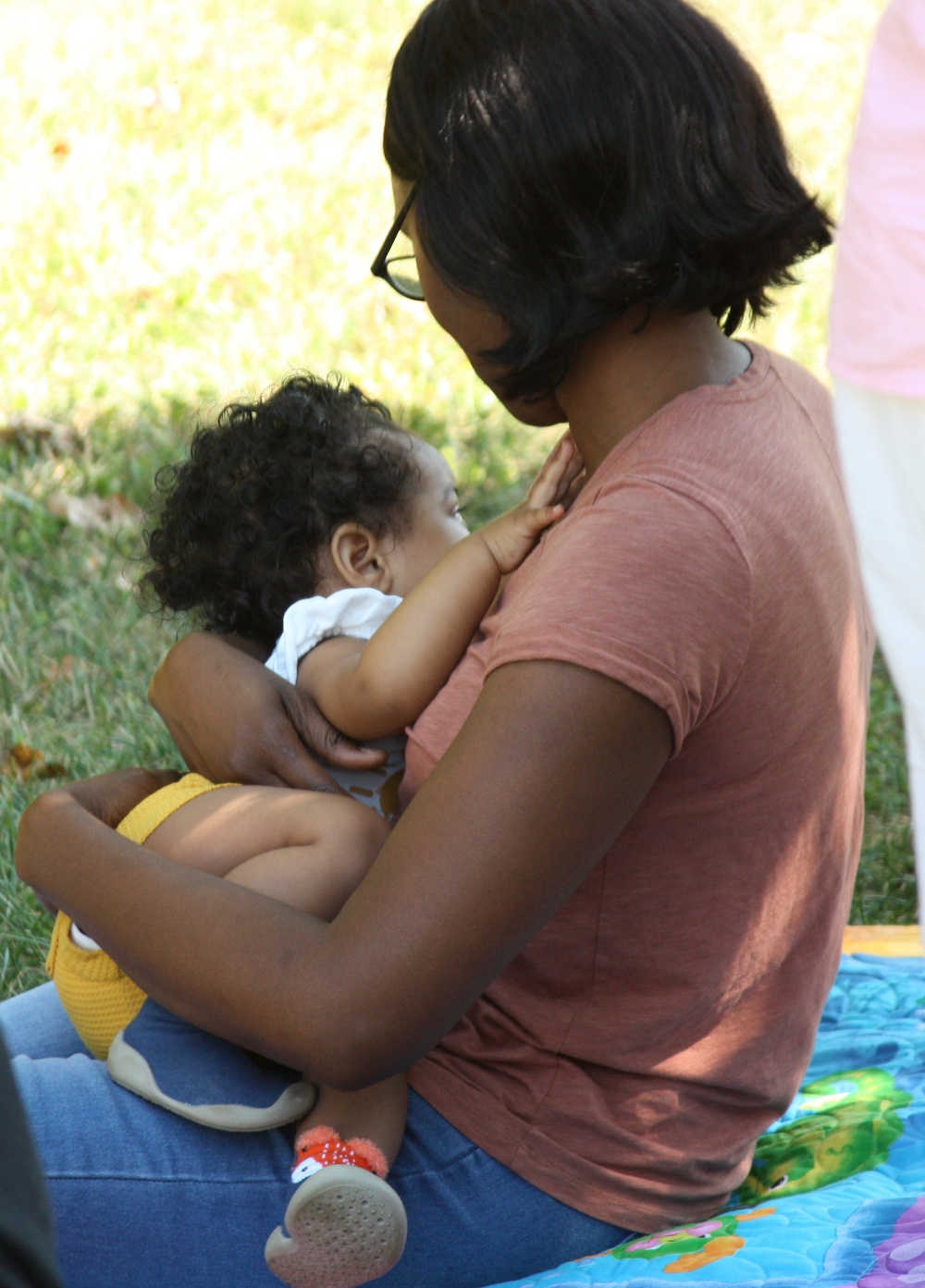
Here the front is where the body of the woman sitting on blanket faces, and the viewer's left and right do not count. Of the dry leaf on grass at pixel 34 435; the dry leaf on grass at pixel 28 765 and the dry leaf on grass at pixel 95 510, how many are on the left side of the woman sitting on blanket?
0

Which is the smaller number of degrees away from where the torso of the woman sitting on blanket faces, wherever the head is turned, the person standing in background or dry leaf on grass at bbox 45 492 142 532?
the dry leaf on grass

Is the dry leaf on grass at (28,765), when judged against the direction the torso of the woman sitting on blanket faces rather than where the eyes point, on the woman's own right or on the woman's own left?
on the woman's own right

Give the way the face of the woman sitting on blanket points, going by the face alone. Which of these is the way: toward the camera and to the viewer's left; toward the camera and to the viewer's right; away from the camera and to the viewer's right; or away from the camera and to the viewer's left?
away from the camera and to the viewer's left

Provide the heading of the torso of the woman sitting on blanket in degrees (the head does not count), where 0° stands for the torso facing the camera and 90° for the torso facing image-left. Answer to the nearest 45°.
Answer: approximately 90°
